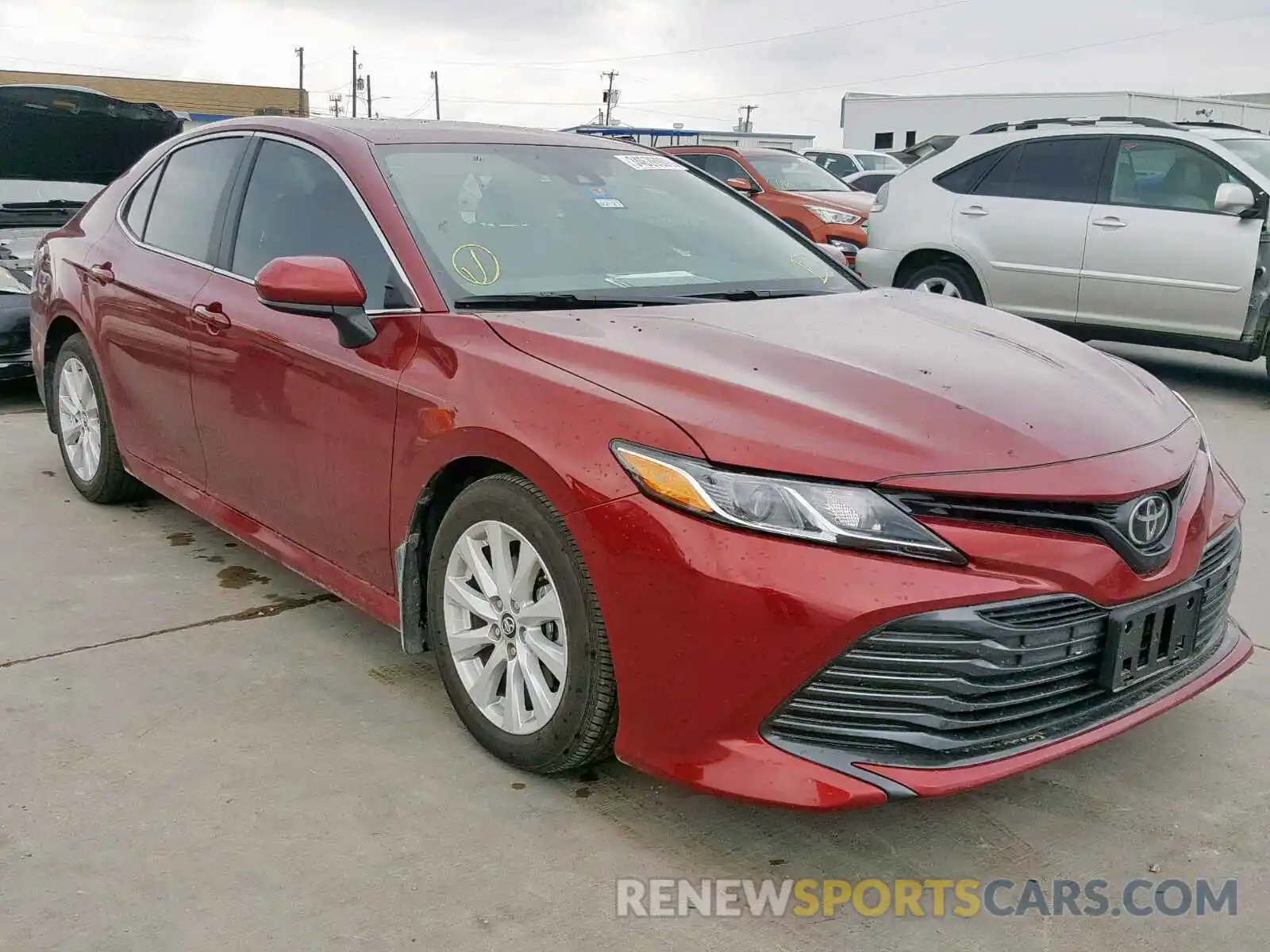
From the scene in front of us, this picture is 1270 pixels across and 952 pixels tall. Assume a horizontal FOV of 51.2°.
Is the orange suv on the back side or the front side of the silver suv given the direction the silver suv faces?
on the back side

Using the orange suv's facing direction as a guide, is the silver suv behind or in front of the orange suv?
in front

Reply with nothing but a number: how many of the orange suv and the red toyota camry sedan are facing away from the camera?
0

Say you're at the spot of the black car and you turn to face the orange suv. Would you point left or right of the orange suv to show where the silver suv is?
right

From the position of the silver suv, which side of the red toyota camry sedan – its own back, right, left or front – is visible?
left

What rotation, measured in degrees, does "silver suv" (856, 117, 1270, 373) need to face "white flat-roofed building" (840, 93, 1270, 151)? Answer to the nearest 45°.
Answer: approximately 135° to its left

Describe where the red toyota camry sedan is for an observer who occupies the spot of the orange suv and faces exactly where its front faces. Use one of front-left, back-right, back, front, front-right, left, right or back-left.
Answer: front-right

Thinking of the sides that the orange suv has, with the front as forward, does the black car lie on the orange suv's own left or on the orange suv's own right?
on the orange suv's own right

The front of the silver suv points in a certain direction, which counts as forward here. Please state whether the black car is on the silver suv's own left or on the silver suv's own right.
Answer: on the silver suv's own right
